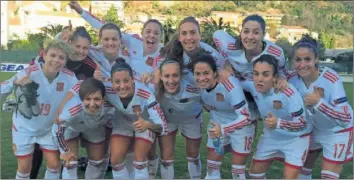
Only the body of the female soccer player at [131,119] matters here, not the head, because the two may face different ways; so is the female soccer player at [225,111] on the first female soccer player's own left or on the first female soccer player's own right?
on the first female soccer player's own left

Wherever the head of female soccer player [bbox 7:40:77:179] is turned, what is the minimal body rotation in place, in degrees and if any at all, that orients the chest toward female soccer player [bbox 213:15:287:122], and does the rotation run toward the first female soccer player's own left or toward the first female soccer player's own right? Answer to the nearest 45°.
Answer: approximately 90° to the first female soccer player's own left

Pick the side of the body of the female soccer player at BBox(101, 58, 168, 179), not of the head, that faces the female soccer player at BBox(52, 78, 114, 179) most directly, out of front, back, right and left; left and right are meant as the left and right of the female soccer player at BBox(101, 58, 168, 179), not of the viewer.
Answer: right

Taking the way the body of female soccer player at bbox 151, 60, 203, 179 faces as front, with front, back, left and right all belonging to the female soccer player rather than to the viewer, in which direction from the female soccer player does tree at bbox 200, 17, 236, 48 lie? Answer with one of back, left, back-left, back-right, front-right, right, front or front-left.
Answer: back

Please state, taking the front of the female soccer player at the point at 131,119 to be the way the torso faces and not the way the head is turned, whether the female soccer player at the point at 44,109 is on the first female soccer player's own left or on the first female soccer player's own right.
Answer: on the first female soccer player's own right

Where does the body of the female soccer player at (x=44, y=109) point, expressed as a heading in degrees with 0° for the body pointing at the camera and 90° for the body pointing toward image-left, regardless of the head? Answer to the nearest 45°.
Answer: approximately 0°
